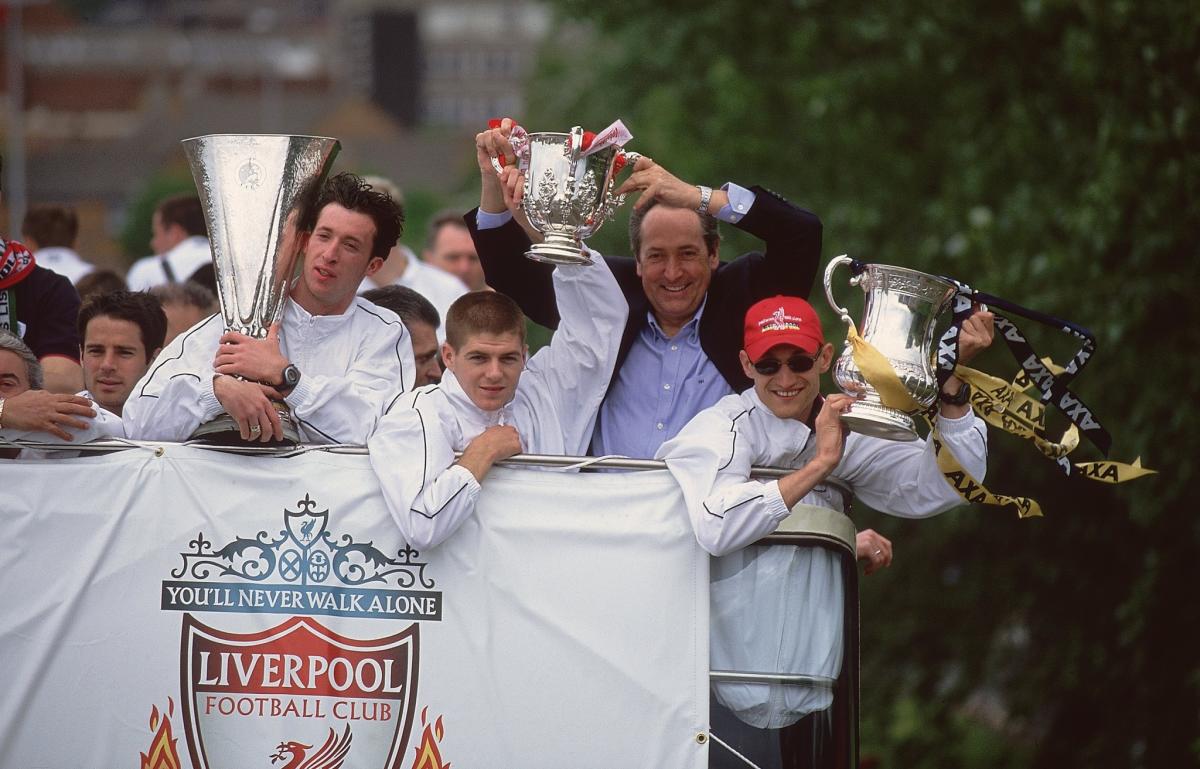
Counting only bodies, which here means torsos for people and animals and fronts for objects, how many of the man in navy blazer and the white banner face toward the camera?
2

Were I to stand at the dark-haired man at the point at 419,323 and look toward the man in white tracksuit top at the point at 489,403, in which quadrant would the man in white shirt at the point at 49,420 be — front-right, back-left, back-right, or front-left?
front-right

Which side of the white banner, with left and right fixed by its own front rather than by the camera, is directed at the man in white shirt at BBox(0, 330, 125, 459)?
right

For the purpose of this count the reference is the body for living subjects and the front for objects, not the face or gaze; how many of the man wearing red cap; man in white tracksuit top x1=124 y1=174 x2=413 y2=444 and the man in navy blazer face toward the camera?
3

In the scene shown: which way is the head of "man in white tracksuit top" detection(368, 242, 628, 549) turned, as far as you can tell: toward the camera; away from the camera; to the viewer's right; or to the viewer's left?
toward the camera

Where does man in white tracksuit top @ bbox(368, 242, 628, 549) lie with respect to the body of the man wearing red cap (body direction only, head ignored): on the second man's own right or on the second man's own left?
on the second man's own right

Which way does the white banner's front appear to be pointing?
toward the camera

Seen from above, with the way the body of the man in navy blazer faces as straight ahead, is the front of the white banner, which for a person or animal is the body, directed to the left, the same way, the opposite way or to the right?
the same way

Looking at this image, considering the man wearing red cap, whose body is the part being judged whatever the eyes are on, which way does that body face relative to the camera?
toward the camera

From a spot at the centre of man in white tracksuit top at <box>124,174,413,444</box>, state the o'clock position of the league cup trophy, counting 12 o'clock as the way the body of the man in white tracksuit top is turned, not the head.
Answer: The league cup trophy is roughly at 10 o'clock from the man in white tracksuit top.

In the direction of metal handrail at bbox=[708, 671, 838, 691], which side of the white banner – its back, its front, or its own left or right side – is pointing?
left

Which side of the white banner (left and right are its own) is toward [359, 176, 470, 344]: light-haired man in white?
back

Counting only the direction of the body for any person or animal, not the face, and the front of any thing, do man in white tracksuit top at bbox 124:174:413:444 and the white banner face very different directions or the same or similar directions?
same or similar directions

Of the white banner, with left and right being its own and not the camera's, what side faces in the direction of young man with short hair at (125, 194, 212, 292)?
back

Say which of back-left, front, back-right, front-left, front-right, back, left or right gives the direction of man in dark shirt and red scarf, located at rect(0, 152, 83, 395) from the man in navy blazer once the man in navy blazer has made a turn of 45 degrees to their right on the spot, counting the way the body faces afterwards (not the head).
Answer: front-right

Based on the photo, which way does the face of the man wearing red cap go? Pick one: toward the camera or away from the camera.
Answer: toward the camera

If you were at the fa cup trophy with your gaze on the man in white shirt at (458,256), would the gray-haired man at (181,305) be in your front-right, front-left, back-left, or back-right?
front-left
